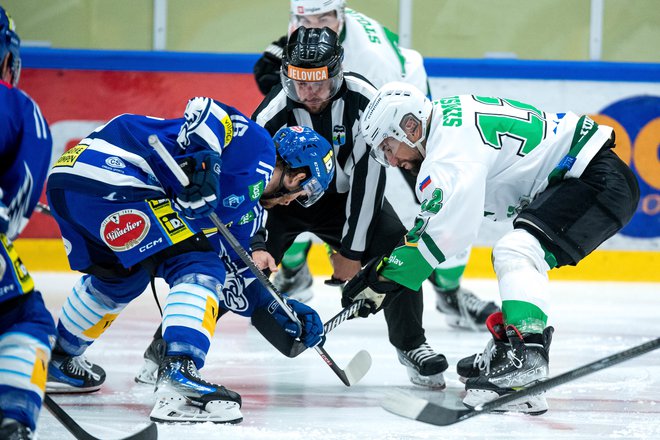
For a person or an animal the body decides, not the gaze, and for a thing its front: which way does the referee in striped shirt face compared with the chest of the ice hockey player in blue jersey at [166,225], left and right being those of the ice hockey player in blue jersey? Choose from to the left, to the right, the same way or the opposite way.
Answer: to the right

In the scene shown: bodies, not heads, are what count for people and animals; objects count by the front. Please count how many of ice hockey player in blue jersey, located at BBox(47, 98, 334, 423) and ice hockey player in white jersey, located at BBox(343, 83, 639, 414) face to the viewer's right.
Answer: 1

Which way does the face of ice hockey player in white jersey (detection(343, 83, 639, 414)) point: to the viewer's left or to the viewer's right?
to the viewer's left

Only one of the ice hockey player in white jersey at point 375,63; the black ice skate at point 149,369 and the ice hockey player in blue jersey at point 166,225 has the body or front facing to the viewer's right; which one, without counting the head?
the ice hockey player in blue jersey

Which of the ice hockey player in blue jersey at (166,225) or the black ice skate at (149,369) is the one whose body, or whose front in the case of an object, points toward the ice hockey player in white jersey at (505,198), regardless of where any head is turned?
the ice hockey player in blue jersey

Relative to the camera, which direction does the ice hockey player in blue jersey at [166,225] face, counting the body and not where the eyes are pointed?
to the viewer's right

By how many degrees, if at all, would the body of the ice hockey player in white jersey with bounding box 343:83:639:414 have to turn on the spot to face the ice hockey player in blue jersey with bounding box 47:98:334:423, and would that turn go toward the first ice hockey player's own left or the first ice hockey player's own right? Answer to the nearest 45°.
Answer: approximately 45° to the first ice hockey player's own left

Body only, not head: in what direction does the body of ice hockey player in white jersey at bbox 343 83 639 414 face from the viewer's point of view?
to the viewer's left

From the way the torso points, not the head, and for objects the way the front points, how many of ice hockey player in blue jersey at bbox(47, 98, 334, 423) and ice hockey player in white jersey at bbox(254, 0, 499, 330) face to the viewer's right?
1

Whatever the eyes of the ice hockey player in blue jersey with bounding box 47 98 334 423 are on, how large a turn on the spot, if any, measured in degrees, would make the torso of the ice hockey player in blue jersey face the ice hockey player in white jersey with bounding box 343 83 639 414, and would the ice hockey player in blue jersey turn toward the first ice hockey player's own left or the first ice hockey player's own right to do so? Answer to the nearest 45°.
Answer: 0° — they already face them

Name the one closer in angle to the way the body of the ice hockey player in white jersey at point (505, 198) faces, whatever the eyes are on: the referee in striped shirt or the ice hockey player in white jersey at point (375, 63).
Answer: the referee in striped shirt
